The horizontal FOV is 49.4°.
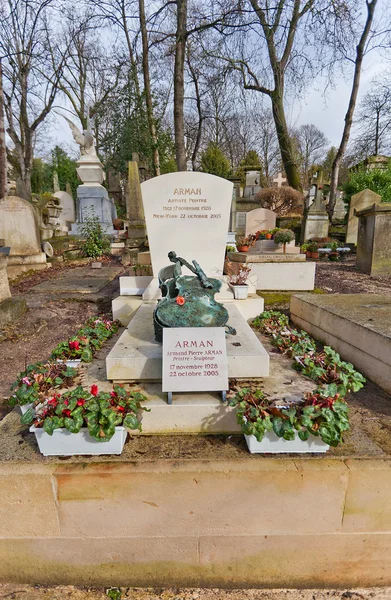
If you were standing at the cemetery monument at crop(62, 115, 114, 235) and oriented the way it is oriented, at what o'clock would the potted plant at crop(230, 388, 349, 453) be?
The potted plant is roughly at 12 o'clock from the cemetery monument.

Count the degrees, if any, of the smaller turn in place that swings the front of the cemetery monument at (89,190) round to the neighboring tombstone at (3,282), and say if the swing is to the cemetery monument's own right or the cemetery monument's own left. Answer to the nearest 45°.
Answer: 0° — it already faces it

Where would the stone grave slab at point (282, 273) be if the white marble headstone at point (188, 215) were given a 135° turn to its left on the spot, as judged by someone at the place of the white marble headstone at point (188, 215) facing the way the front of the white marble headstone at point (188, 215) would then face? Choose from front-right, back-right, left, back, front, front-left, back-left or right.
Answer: front

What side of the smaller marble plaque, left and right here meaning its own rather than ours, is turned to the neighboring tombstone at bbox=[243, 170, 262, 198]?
back

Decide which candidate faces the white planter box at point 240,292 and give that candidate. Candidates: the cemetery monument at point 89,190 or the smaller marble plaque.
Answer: the cemetery monument

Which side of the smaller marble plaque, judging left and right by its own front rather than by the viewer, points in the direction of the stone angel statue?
back

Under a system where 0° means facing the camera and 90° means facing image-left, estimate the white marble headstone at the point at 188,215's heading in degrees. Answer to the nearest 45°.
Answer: approximately 0°

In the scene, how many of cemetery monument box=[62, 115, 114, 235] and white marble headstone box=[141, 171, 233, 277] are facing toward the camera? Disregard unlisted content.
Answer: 2

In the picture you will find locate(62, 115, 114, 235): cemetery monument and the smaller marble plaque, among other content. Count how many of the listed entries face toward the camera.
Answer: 2

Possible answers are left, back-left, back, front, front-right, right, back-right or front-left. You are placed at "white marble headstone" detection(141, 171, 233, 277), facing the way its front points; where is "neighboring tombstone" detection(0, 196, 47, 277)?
back-right

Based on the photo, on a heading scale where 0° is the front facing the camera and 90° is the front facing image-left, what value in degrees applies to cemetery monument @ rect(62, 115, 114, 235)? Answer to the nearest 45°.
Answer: approximately 0°

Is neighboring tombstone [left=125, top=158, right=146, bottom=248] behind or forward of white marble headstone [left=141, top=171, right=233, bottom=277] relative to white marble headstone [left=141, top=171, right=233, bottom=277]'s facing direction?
behind
